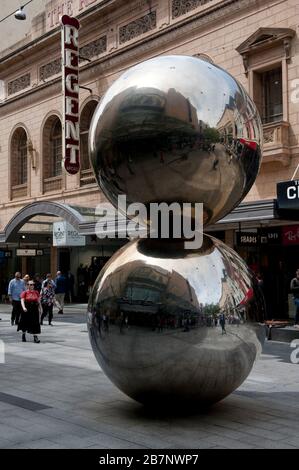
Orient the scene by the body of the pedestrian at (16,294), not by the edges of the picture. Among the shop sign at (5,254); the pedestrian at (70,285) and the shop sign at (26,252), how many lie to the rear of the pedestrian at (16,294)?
3

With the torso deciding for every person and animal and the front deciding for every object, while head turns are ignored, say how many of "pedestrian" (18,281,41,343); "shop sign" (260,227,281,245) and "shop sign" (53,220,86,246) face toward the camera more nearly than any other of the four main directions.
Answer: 3

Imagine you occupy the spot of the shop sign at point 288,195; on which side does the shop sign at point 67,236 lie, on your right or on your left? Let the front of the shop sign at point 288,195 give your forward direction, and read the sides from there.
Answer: on your right

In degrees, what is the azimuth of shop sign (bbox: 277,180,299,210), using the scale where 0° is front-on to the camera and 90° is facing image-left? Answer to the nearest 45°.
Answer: approximately 45°

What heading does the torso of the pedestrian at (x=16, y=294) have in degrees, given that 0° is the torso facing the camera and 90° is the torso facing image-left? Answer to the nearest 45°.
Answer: approximately 0°

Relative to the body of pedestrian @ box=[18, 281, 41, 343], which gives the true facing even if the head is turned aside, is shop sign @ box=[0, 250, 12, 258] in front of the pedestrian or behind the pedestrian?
behind
